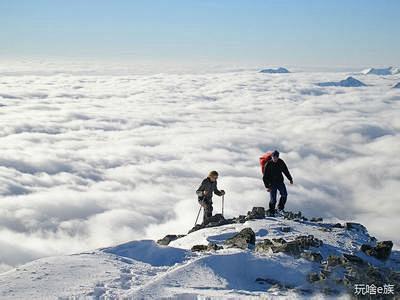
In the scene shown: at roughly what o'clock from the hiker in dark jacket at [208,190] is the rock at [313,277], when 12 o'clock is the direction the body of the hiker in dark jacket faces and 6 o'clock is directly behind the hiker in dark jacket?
The rock is roughly at 1 o'clock from the hiker in dark jacket.

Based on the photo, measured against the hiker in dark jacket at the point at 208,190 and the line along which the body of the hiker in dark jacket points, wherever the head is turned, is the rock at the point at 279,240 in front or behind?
in front

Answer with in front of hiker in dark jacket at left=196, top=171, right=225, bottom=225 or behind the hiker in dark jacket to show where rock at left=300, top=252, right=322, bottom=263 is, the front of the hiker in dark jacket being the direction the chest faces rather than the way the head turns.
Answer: in front

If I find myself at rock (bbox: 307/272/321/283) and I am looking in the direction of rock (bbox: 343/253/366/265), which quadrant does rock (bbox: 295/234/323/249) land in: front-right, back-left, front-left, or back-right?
front-left

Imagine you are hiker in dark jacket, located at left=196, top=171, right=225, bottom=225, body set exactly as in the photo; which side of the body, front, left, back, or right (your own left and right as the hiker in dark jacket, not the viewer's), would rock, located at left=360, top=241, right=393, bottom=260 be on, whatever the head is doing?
front

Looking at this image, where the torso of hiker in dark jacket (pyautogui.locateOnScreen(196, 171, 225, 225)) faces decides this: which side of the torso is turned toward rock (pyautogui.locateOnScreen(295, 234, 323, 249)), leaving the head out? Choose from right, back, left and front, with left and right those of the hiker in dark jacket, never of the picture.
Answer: front

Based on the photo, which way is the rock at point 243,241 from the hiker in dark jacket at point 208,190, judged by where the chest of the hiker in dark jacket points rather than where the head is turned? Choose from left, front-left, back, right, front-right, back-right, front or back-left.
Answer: front-right

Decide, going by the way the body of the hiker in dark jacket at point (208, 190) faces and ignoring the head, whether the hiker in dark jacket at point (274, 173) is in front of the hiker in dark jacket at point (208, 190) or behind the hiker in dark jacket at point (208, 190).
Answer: in front

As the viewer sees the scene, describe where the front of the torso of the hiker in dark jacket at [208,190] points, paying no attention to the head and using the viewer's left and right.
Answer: facing the viewer and to the right of the viewer
